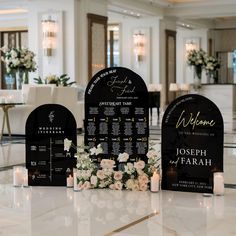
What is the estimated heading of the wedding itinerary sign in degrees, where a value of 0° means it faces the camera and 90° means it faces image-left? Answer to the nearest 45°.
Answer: approximately 0°

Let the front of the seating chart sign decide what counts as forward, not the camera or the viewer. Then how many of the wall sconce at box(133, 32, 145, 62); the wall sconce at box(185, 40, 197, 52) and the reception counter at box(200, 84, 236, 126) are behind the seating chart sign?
3

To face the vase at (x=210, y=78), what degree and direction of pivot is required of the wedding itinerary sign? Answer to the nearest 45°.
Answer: approximately 180°

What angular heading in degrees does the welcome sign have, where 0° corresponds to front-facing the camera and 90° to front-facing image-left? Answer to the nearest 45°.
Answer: approximately 0°

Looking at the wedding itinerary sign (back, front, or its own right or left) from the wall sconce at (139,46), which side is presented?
back

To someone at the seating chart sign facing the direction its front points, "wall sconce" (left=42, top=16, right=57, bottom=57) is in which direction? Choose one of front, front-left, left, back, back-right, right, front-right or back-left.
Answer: back

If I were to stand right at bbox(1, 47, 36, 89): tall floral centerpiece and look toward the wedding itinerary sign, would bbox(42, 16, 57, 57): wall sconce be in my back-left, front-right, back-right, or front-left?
back-left

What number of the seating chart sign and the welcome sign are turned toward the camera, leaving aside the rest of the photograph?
2

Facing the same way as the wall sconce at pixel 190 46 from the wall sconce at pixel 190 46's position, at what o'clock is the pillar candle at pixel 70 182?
The pillar candle is roughly at 12 o'clock from the wall sconce.

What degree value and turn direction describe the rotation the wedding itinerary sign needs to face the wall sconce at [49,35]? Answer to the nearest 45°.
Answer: approximately 180°
